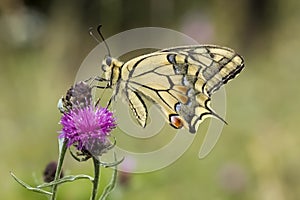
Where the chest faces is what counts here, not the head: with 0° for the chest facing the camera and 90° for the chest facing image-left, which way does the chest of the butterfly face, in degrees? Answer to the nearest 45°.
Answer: approximately 90°
